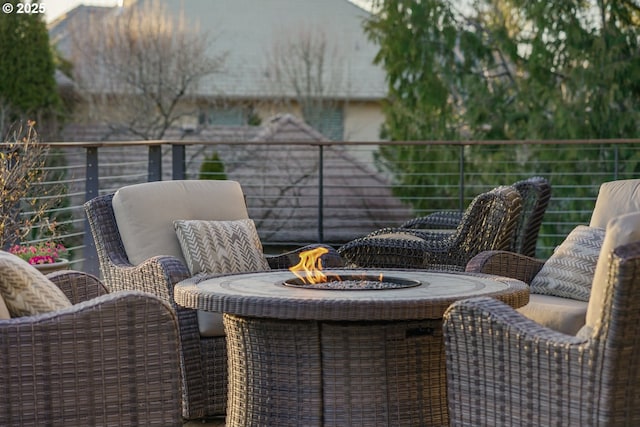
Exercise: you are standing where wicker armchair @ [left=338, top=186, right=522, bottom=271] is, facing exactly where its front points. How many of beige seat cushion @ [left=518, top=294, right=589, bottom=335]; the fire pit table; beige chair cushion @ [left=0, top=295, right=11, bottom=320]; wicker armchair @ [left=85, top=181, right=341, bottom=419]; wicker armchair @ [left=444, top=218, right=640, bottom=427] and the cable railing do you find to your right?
1

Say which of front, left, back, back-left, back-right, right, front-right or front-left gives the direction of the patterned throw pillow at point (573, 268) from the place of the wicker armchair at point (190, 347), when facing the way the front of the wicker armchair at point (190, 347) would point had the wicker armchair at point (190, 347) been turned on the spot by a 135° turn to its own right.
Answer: back

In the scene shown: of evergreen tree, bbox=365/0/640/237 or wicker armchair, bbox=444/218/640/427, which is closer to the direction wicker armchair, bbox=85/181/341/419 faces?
the wicker armchair

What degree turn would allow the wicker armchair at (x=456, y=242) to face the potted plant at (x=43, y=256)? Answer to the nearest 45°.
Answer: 0° — it already faces it

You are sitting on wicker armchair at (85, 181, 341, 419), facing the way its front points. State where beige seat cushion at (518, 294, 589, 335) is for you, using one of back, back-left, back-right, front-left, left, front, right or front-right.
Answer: front-left

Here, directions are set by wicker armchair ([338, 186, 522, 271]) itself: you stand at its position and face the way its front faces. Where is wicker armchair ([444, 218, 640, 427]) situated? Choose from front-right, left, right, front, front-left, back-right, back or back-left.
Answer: left

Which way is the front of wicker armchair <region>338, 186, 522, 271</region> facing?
to the viewer's left

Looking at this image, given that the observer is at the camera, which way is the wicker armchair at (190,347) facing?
facing the viewer and to the right of the viewer

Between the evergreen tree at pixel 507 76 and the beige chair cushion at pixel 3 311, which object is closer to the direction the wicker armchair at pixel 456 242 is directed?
the beige chair cushion

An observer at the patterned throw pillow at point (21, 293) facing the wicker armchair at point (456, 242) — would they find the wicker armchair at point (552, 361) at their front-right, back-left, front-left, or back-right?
front-right

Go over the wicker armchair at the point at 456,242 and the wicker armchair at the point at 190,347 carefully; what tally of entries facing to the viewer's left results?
1

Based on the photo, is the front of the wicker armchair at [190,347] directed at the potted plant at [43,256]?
no

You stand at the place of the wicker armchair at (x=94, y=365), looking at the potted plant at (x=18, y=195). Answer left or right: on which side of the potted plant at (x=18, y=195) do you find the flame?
right

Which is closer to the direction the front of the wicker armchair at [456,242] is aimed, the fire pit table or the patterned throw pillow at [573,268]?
the fire pit table

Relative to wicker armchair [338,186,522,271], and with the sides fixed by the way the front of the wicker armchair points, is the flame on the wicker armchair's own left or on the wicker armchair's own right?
on the wicker armchair's own left

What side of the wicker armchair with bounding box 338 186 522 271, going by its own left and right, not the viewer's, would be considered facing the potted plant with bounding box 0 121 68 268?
front

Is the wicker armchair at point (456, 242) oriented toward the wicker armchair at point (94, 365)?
no

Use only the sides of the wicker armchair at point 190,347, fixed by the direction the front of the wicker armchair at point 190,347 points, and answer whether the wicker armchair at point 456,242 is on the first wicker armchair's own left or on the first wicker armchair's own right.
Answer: on the first wicker armchair's own left
